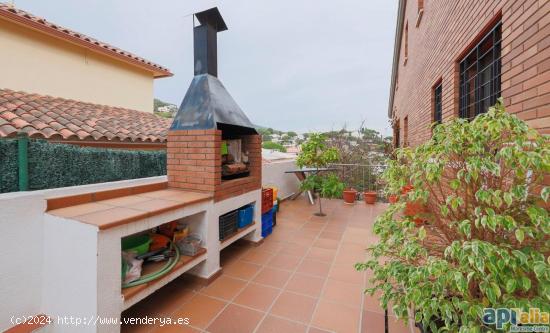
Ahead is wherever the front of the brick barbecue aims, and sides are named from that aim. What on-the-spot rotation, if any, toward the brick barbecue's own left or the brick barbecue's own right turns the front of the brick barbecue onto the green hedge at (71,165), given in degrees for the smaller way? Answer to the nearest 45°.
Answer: approximately 135° to the brick barbecue's own right

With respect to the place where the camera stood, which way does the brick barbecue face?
facing the viewer and to the right of the viewer

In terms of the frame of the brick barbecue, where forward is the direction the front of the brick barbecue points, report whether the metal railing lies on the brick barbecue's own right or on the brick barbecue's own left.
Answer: on the brick barbecue's own left

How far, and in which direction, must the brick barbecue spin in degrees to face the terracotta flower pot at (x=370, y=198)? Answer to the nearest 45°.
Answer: approximately 90° to its left

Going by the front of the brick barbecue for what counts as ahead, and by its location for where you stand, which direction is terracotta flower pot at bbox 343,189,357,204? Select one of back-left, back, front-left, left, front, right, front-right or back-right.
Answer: left

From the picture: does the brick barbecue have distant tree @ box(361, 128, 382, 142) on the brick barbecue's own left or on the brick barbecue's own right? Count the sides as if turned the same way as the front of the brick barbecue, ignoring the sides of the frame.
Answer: on the brick barbecue's own left

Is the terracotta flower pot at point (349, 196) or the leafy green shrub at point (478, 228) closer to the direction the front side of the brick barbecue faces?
the leafy green shrub

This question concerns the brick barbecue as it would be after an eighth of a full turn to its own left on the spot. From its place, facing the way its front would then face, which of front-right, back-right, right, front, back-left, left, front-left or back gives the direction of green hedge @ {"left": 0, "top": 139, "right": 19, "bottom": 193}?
back
